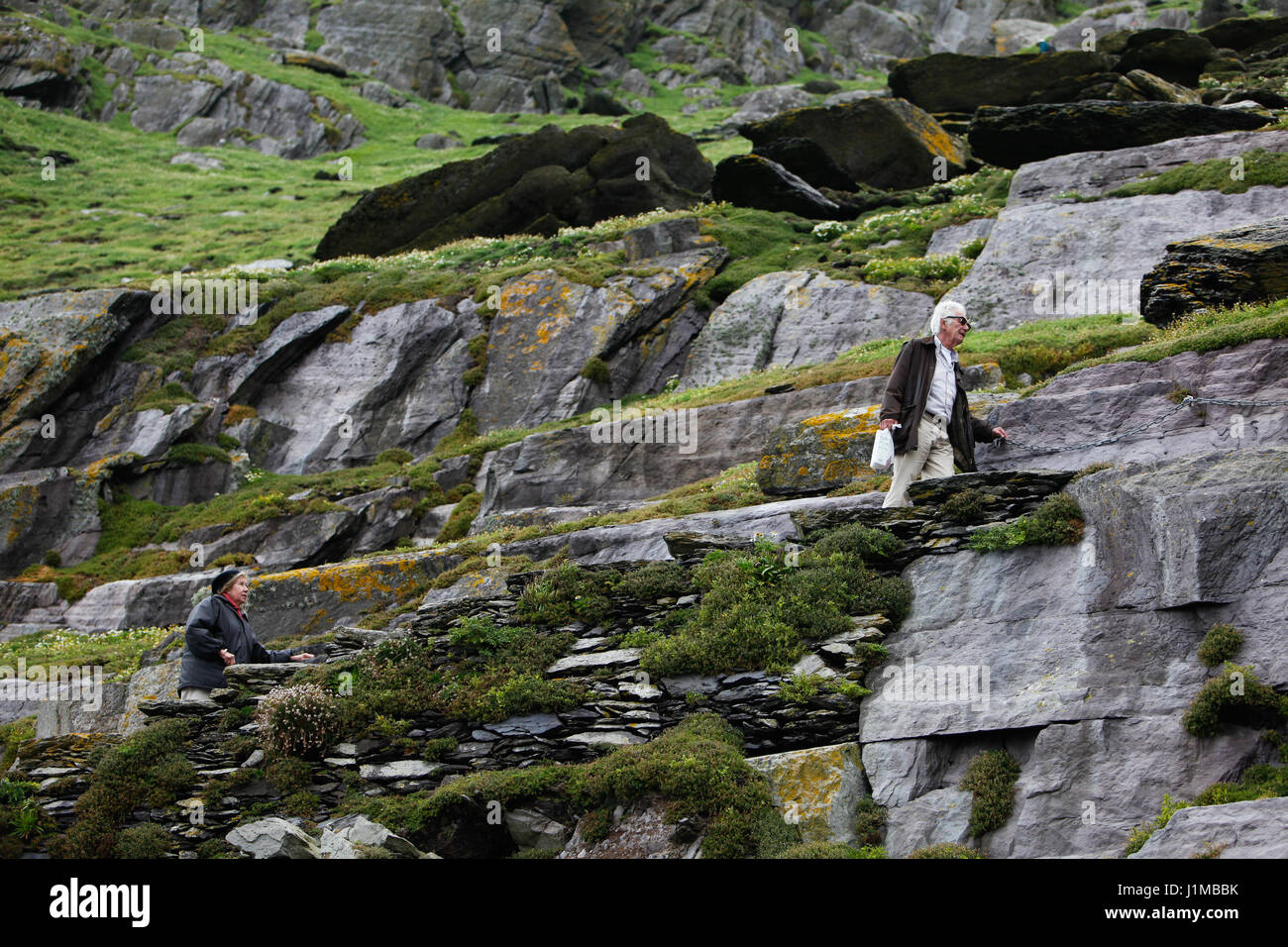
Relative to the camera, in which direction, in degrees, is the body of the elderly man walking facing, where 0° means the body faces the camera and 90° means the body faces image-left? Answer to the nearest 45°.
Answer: approximately 315°

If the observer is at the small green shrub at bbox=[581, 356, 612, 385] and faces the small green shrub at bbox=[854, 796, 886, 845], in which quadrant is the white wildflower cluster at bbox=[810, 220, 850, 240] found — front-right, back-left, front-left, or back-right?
back-left

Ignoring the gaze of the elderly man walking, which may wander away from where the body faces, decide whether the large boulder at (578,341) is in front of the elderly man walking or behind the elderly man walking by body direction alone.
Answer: behind

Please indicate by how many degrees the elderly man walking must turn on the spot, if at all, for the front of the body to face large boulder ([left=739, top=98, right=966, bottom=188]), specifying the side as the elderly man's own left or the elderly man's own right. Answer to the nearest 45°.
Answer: approximately 135° to the elderly man's own left

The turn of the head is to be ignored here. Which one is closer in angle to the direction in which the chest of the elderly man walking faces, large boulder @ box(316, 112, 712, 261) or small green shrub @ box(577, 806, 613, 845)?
the small green shrub

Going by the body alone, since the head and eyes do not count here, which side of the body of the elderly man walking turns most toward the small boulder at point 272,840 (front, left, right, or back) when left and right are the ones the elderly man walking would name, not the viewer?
right

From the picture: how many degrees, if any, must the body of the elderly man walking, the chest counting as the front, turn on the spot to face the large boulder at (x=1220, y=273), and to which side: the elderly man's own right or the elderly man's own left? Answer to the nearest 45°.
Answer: approximately 90° to the elderly man's own left
